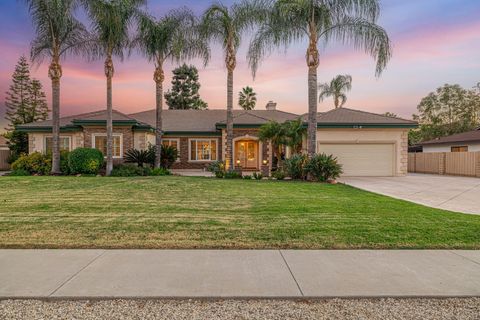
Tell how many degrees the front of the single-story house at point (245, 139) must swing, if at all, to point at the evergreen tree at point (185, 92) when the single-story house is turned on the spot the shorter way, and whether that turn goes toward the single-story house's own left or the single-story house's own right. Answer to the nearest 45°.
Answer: approximately 180°

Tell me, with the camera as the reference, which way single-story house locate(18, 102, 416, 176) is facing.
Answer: facing the viewer

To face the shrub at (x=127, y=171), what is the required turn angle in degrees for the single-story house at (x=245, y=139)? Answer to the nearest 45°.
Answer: approximately 90° to its right

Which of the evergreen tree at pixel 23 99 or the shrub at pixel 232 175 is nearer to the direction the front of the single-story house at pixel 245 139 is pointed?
the shrub

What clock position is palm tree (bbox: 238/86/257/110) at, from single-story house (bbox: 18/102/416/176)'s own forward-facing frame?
The palm tree is roughly at 6 o'clock from the single-story house.

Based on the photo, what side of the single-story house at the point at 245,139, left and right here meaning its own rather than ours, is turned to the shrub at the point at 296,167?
front

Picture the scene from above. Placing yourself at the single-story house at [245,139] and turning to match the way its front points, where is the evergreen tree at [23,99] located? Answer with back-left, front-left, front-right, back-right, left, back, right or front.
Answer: back-right

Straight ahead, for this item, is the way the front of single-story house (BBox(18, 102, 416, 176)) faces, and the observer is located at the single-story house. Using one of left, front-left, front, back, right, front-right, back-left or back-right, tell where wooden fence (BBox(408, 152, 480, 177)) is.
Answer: left

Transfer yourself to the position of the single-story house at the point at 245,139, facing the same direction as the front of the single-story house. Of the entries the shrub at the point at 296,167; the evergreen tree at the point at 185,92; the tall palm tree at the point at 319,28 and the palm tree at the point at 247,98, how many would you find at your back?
2

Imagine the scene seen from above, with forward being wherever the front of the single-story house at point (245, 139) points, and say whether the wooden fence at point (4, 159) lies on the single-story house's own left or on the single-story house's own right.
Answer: on the single-story house's own right

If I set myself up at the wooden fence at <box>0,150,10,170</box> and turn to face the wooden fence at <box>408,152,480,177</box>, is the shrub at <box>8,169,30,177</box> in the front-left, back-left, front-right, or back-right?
front-right

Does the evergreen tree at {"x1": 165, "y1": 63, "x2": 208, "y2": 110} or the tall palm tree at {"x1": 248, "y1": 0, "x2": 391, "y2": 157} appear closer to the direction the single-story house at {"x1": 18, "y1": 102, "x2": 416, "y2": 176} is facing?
the tall palm tree

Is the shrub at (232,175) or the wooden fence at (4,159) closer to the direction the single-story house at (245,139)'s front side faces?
the shrub

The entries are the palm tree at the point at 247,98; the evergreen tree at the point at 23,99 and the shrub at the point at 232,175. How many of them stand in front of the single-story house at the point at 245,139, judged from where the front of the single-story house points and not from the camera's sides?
1

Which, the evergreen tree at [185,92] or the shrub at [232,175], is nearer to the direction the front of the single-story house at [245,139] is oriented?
the shrub

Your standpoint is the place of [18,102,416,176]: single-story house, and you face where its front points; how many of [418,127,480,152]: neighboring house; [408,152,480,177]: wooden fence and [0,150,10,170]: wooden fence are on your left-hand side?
2

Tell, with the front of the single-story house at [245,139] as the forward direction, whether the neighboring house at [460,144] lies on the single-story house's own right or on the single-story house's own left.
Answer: on the single-story house's own left

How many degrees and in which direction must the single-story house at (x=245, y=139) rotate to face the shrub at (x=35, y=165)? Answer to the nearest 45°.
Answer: approximately 90° to its right

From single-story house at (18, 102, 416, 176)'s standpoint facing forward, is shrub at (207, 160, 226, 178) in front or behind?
in front
